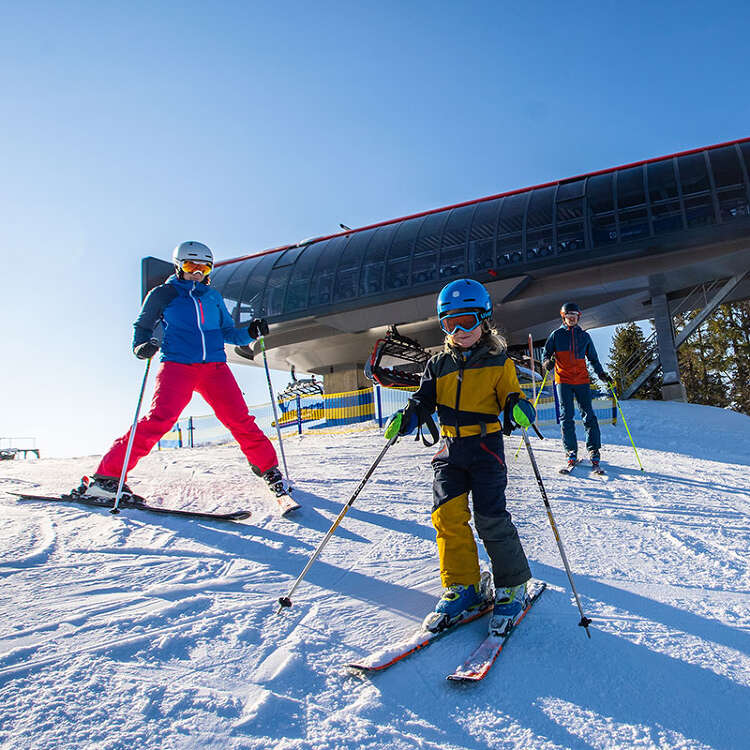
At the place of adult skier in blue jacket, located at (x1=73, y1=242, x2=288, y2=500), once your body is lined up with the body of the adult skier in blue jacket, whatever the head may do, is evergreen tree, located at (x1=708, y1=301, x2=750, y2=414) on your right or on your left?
on your left

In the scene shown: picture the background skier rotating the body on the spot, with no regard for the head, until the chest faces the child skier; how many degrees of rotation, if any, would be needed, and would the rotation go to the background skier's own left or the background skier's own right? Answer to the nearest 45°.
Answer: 0° — they already face them

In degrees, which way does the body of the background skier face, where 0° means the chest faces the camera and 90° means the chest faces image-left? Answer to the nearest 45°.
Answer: approximately 0°

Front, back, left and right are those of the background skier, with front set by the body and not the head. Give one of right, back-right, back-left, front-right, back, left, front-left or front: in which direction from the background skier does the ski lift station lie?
back

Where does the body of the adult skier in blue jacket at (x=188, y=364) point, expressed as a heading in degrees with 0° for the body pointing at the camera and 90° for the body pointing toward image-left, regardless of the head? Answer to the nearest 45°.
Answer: approximately 0°

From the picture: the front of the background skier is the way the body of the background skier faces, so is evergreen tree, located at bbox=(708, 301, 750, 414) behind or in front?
behind

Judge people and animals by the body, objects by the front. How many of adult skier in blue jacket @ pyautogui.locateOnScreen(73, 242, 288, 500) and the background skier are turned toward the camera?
2

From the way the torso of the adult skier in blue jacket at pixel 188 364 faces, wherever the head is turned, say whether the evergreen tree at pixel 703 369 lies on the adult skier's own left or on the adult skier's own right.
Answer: on the adult skier's own left

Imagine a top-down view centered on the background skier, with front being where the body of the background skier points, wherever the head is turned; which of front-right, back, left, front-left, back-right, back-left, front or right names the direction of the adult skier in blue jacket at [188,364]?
front-right
